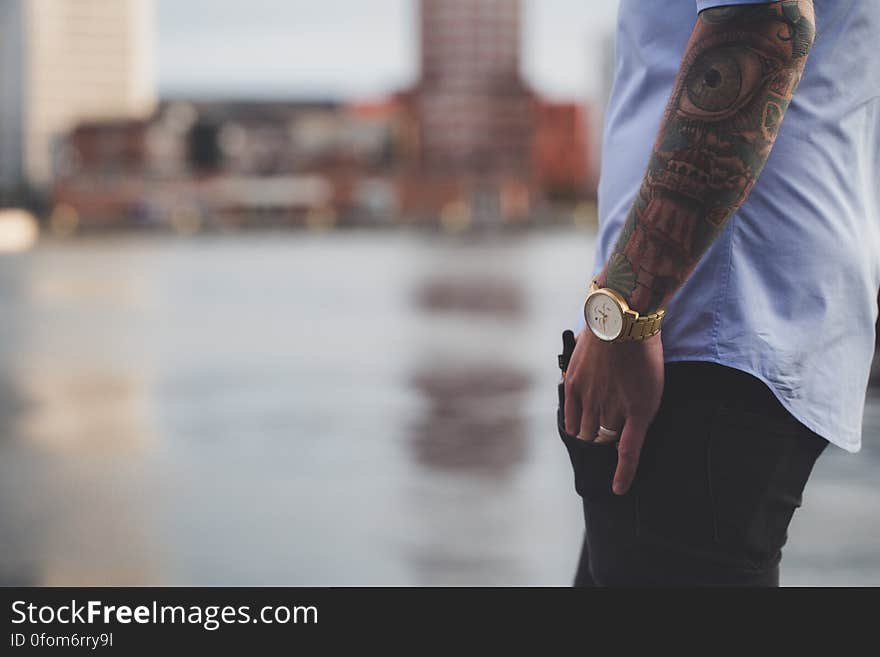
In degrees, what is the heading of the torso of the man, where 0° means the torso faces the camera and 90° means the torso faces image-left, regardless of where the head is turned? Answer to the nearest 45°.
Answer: approximately 90°
